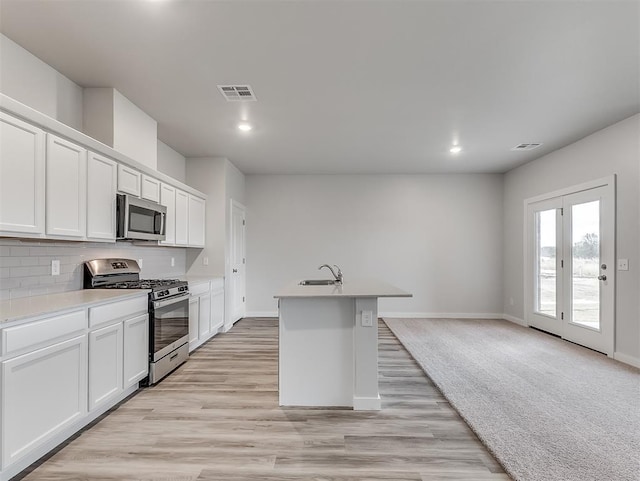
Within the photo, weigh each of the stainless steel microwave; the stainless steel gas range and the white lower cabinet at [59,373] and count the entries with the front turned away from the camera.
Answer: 0

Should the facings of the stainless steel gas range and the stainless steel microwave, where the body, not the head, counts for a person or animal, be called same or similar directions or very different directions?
same or similar directions

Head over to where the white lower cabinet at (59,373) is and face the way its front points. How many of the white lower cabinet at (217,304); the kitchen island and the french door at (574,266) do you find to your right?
0

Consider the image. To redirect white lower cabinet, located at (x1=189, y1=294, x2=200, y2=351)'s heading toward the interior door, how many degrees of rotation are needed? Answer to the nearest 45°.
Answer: approximately 90° to its left

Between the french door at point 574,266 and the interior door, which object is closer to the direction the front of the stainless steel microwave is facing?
the french door

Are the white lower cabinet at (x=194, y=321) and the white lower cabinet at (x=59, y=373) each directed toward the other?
no

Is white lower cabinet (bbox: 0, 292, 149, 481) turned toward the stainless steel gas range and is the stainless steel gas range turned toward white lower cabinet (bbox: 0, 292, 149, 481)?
no

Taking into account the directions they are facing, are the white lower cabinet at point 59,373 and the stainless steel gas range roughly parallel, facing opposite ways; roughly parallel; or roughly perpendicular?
roughly parallel

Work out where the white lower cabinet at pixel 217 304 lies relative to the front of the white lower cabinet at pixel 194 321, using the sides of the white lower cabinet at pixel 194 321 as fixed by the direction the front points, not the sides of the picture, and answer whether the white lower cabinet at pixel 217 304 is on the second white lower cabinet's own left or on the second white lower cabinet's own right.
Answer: on the second white lower cabinet's own left

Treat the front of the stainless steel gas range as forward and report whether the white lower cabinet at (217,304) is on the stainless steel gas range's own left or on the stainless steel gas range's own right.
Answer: on the stainless steel gas range's own left

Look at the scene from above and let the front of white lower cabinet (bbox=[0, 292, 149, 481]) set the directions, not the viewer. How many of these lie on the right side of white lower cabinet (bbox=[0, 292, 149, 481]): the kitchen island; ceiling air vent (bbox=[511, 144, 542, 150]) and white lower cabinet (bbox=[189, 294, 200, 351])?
0

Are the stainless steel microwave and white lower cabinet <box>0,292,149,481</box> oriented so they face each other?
no

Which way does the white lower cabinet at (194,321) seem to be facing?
to the viewer's right

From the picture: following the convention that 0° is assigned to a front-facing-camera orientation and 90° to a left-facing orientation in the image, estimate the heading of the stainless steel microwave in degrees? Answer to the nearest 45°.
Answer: approximately 315°

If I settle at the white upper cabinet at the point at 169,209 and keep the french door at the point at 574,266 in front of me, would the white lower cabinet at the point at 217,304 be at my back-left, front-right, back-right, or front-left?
front-left

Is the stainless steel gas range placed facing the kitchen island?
yes
